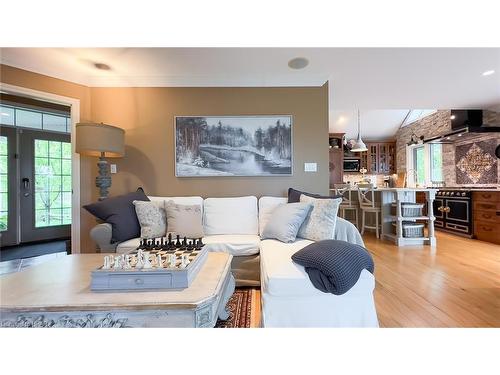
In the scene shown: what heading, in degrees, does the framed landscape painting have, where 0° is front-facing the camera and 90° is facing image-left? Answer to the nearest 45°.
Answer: approximately 0°

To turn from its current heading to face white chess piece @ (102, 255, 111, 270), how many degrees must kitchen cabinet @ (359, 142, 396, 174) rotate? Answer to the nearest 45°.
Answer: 0° — it already faces it

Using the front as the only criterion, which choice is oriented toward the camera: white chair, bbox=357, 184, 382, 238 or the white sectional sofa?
the white sectional sofa

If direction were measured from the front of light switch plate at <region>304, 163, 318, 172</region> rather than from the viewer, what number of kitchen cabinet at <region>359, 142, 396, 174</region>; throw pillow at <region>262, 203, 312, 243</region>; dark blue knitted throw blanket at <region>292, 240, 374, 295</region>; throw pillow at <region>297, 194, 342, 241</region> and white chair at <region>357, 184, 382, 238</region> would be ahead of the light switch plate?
3

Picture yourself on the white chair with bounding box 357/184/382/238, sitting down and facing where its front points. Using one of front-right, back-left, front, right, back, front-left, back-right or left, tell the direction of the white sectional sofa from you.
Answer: back-right

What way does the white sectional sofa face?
toward the camera

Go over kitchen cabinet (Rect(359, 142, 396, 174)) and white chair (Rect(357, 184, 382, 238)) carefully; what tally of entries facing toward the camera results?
1

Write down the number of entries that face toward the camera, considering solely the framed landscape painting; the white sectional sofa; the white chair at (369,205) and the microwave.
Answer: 3

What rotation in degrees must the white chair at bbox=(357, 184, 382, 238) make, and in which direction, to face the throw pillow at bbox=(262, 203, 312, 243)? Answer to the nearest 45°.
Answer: approximately 135° to its right

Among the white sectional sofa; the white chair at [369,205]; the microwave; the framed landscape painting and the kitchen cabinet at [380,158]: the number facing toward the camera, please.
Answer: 4

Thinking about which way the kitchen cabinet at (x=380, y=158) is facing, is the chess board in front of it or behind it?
in front

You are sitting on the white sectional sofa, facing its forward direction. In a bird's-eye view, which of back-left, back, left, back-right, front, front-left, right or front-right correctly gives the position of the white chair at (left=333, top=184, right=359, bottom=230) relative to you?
back-left

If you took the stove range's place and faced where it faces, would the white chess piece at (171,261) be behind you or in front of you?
in front

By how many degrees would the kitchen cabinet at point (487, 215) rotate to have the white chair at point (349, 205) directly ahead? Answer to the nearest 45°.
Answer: approximately 45° to its right

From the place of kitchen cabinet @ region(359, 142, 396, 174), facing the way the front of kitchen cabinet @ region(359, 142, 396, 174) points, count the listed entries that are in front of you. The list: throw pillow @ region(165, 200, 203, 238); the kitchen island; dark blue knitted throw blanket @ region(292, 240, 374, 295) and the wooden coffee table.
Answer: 4

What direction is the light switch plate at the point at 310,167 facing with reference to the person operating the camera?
facing the viewer

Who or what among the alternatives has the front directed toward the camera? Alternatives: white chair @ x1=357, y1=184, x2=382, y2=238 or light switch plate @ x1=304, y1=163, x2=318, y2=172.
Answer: the light switch plate

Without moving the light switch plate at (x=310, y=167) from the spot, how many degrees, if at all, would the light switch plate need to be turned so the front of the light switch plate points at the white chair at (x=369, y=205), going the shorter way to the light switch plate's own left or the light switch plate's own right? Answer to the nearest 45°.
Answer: approximately 135° to the light switch plate's own left

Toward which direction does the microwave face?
toward the camera

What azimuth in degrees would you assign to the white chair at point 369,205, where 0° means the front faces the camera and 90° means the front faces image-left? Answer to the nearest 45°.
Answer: approximately 225°
